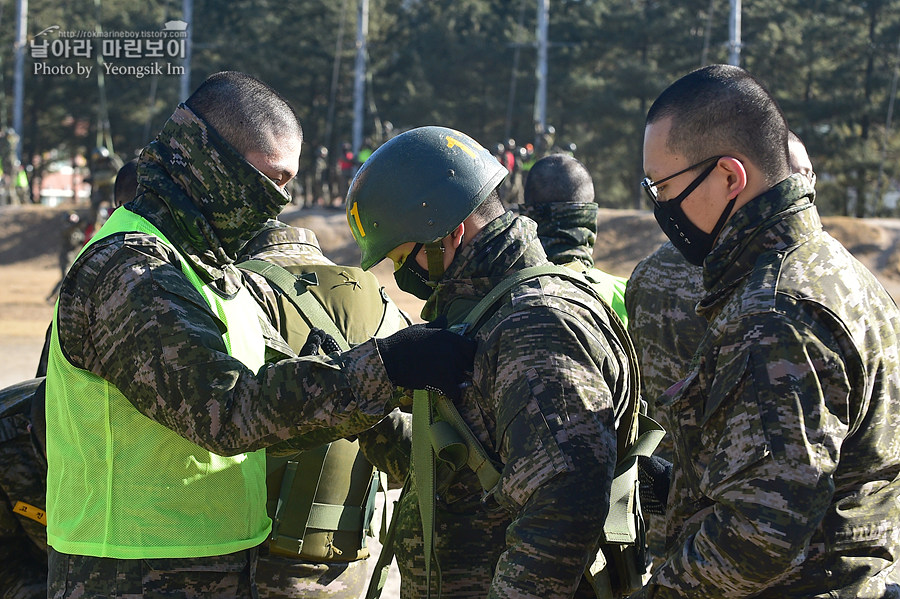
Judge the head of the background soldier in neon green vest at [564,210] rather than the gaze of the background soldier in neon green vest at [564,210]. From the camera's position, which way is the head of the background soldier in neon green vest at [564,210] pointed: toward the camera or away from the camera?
away from the camera

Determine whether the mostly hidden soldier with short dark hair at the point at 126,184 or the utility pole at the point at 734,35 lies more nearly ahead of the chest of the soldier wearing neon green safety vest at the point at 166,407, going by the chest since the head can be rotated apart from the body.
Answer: the utility pole

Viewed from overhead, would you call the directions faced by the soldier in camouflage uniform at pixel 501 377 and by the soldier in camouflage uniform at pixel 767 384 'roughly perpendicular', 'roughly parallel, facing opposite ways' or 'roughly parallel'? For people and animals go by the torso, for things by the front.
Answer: roughly parallel

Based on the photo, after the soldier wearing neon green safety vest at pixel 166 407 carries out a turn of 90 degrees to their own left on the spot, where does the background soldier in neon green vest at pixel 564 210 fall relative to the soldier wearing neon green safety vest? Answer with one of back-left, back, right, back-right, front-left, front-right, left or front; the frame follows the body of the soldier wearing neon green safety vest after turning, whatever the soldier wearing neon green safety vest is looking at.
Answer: front-right

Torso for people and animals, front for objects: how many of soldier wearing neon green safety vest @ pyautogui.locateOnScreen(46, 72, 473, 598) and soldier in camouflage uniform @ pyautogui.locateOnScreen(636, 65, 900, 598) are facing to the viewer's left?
1

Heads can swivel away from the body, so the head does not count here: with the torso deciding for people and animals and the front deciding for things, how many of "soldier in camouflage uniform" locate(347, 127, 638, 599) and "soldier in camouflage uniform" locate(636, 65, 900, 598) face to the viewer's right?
0

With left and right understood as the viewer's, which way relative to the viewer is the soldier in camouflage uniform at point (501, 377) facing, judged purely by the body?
facing to the left of the viewer

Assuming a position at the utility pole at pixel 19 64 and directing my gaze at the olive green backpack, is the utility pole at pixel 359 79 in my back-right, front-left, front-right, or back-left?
front-left

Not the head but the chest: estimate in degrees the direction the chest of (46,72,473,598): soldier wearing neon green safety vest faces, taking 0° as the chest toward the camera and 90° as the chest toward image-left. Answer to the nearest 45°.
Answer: approximately 270°

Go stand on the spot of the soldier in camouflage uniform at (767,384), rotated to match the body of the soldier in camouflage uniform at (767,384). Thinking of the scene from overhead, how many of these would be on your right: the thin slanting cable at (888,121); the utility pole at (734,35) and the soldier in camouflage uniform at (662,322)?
3

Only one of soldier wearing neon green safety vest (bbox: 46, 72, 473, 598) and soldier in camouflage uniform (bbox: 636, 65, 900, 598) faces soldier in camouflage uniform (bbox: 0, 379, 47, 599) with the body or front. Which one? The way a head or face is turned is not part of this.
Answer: soldier in camouflage uniform (bbox: 636, 65, 900, 598)

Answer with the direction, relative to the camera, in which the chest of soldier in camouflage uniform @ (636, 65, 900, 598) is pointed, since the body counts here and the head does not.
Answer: to the viewer's left

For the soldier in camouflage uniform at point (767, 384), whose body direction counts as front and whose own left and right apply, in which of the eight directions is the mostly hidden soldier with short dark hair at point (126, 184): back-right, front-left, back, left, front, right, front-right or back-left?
front-right

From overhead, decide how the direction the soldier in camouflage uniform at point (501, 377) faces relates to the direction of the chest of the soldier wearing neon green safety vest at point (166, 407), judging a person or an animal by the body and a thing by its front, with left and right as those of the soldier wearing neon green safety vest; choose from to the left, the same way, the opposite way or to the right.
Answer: the opposite way

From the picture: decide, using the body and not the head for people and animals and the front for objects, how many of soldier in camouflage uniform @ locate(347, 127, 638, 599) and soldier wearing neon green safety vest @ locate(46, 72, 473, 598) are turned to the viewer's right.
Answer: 1

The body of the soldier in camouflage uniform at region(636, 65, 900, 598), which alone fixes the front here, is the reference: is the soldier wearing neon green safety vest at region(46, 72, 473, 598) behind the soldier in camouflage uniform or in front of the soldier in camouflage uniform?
in front
